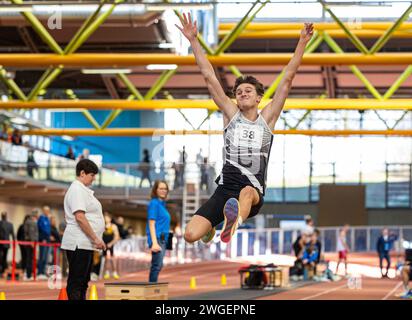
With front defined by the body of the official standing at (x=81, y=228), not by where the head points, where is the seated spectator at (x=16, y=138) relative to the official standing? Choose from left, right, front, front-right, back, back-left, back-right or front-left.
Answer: left

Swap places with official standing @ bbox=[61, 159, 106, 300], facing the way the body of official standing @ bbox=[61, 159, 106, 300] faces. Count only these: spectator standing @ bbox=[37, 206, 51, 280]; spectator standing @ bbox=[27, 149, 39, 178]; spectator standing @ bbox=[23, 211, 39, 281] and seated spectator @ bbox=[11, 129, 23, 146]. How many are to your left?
4

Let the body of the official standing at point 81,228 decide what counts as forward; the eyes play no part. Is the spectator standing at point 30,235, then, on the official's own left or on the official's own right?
on the official's own left
